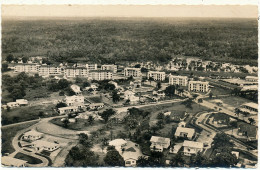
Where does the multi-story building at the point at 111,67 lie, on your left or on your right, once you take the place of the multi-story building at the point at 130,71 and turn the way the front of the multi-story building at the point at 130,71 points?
on your right

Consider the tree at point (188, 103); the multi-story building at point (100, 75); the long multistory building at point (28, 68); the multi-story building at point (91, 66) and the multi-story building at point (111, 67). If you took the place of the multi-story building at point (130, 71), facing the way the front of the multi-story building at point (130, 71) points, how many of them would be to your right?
4

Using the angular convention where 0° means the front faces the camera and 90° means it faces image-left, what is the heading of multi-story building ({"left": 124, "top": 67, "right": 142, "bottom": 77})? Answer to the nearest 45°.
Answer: approximately 0°

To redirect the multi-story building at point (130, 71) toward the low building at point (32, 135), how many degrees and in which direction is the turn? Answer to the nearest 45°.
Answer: approximately 45° to its right

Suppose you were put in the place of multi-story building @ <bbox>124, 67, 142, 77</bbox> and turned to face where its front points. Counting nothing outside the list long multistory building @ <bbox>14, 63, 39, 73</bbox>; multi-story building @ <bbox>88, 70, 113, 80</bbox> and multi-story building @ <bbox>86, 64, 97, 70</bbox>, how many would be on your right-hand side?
3

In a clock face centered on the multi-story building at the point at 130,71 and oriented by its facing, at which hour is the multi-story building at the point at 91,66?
the multi-story building at the point at 91,66 is roughly at 3 o'clock from the multi-story building at the point at 130,71.

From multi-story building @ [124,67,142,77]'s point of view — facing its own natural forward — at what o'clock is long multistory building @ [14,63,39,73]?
The long multistory building is roughly at 3 o'clock from the multi-story building.
